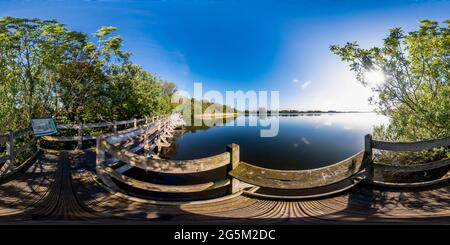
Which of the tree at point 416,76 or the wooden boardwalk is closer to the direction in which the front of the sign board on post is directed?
the wooden boardwalk

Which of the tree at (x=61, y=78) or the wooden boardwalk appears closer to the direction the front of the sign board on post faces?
the wooden boardwalk

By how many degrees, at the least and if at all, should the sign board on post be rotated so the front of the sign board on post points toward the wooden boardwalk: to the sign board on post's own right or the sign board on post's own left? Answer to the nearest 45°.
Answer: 0° — it already faces it

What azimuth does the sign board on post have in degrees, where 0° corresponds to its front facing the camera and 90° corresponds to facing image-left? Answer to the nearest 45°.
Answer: approximately 0°

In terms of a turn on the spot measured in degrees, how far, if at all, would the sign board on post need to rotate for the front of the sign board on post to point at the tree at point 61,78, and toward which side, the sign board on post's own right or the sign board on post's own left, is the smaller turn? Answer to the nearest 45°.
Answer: approximately 180°
